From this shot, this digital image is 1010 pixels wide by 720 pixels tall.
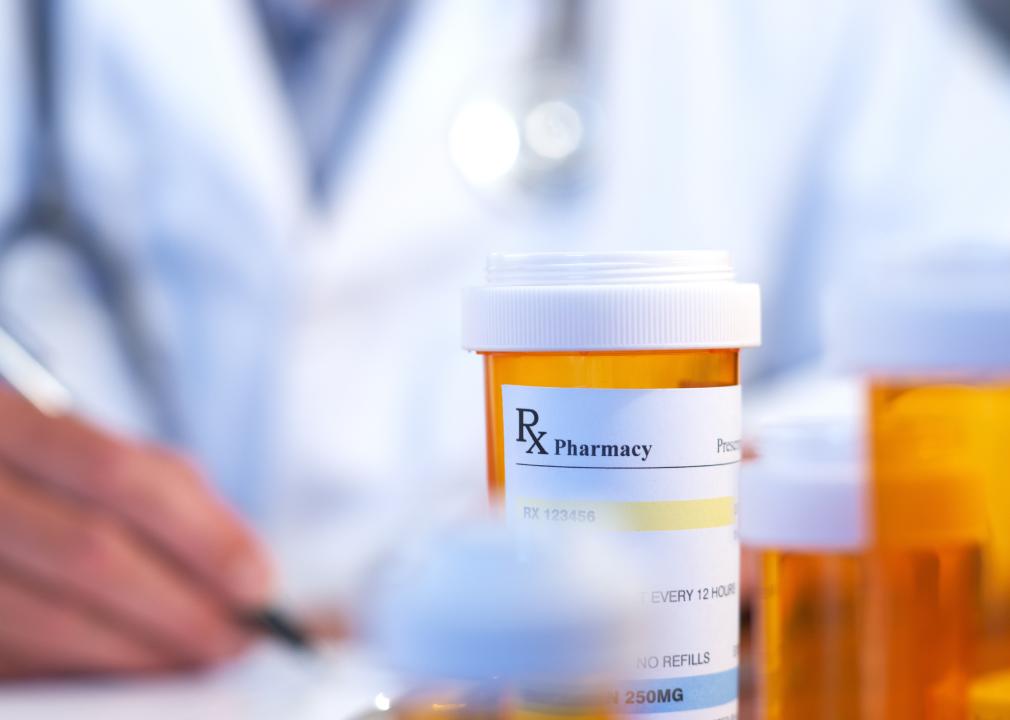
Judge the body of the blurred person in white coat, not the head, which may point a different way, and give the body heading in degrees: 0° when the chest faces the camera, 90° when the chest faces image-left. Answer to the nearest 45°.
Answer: approximately 0°

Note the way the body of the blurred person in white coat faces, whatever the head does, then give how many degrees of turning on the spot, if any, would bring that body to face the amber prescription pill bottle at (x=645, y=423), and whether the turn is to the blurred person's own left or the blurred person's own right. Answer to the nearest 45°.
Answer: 0° — they already face it

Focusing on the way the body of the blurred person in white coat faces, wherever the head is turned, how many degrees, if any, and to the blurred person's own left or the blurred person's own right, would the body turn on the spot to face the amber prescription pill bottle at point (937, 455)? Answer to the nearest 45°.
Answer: approximately 45° to the blurred person's own left

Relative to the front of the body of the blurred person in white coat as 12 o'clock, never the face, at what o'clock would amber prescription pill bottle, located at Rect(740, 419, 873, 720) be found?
The amber prescription pill bottle is roughly at 11 o'clock from the blurred person in white coat.
